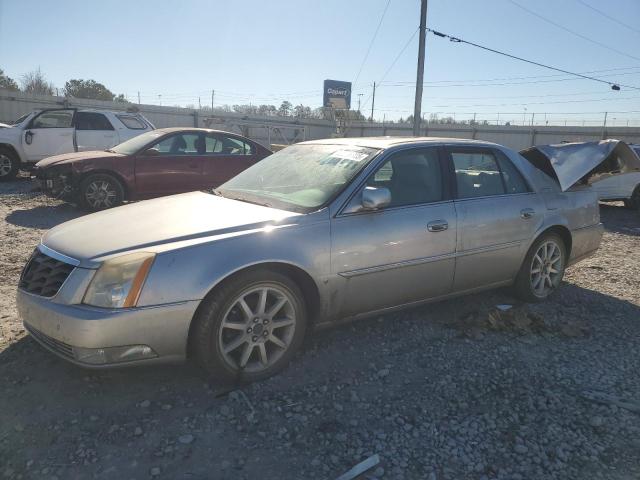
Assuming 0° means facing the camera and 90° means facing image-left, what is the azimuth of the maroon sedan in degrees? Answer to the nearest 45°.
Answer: approximately 45°

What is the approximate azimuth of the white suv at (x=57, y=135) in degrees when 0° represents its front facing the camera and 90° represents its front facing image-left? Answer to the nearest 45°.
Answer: approximately 90°

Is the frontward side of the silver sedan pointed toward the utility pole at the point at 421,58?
no

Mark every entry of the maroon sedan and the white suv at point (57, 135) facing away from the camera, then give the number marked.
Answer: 0

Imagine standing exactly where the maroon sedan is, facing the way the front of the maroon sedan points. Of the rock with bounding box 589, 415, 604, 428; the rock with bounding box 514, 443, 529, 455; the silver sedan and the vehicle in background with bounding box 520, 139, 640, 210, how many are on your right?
0

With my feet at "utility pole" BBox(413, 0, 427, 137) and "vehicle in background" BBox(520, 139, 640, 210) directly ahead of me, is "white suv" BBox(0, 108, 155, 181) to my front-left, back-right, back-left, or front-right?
front-right

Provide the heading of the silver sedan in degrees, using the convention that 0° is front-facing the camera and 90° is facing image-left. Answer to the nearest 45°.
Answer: approximately 45°

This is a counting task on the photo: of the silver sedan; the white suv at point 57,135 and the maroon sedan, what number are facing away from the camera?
0

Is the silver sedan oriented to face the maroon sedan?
no

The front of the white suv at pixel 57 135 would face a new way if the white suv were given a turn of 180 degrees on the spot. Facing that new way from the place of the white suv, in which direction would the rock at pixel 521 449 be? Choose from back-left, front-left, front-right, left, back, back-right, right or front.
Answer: right

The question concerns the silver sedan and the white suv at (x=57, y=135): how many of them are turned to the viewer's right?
0

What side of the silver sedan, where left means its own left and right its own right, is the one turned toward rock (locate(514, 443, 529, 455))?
left

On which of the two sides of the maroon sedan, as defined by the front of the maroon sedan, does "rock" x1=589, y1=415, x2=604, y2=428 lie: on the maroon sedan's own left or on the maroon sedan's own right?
on the maroon sedan's own left

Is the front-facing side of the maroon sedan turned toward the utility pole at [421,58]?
no

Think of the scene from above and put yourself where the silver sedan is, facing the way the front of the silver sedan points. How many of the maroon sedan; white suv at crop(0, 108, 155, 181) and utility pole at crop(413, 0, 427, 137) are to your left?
0

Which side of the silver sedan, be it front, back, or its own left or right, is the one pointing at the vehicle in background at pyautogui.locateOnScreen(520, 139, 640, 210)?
back

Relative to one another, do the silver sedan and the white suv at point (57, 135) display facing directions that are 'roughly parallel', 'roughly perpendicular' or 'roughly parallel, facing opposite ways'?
roughly parallel
